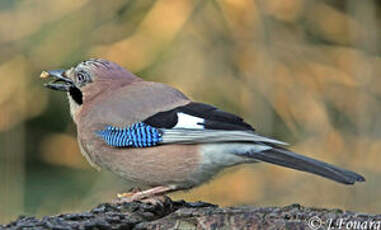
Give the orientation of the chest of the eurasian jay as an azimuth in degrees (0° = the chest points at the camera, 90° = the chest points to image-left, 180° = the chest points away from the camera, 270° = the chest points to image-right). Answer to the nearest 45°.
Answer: approximately 90°
